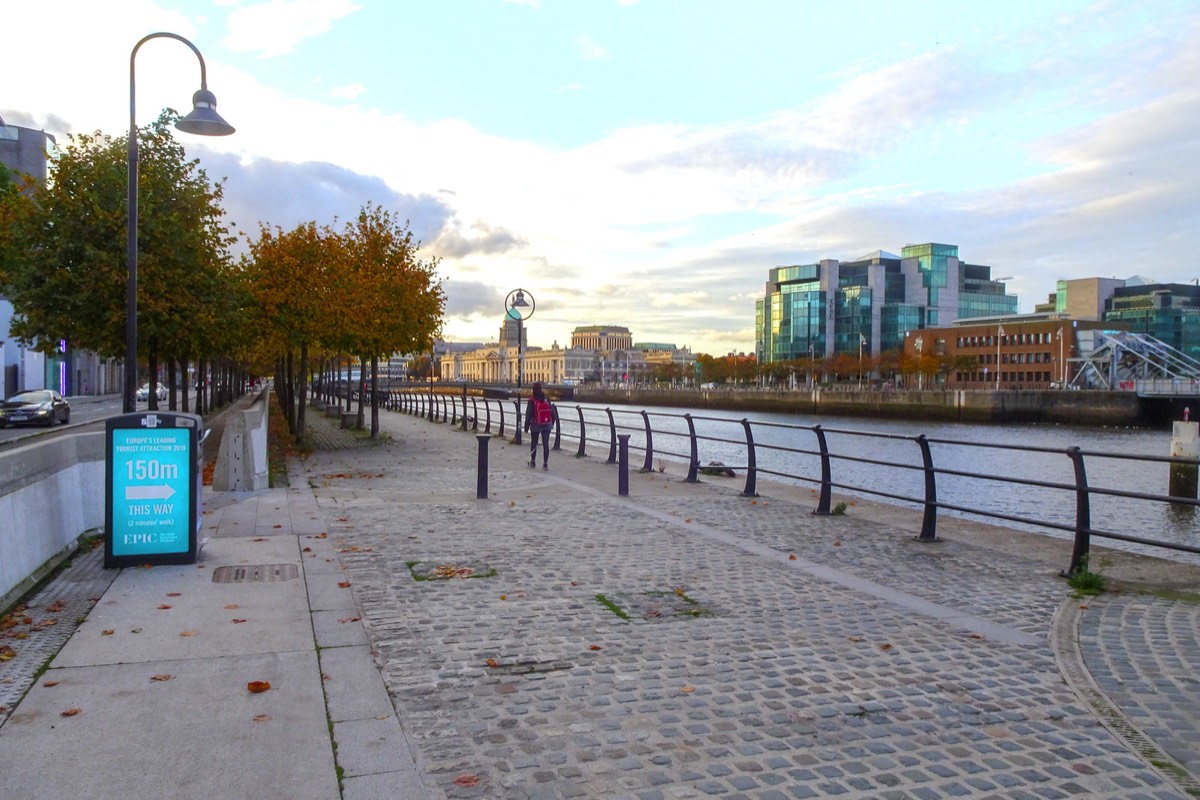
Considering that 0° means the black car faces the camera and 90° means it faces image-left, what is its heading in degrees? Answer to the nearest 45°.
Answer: approximately 45°

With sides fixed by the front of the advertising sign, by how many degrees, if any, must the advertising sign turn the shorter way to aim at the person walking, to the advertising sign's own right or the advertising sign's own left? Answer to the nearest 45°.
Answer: approximately 135° to the advertising sign's own left

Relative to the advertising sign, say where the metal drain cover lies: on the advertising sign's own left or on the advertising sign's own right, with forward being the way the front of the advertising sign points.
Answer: on the advertising sign's own left

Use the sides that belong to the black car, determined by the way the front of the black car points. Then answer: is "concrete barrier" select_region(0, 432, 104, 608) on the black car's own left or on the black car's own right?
on the black car's own left

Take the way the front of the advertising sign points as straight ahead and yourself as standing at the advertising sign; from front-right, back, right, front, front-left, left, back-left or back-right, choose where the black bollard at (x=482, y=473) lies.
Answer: back-left

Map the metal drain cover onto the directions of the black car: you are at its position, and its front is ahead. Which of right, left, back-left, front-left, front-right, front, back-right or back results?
front-left

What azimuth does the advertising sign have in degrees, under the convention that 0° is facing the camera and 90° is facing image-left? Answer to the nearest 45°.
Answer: approximately 0°

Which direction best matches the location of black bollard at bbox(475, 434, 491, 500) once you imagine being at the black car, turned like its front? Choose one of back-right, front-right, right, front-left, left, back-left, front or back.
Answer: front-left

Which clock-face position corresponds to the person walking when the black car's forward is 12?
The person walking is roughly at 10 o'clock from the black car.

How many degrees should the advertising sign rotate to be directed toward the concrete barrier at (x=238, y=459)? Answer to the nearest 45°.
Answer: approximately 180°

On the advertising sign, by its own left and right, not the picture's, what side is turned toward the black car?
back
